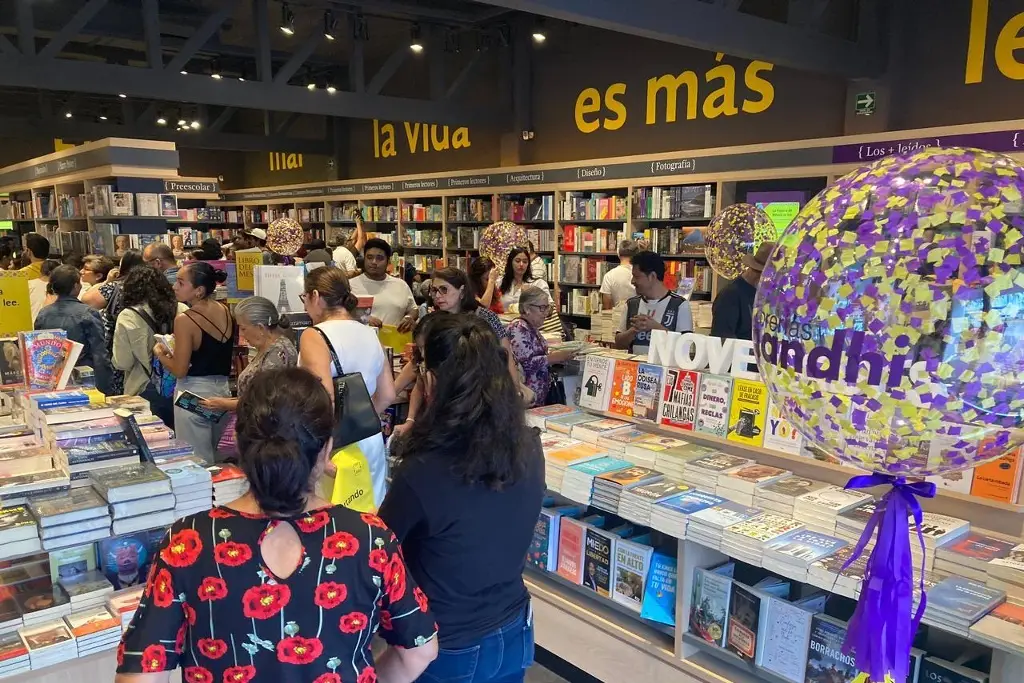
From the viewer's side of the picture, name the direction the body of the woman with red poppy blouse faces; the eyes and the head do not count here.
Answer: away from the camera

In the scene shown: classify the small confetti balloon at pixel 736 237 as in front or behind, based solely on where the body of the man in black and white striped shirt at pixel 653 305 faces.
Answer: behind

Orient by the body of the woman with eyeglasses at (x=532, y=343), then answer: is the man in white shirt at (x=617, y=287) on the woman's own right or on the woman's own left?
on the woman's own left

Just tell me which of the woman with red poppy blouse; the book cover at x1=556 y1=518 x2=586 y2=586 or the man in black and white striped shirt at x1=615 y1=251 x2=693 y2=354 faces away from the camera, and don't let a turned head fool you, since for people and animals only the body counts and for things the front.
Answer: the woman with red poppy blouse

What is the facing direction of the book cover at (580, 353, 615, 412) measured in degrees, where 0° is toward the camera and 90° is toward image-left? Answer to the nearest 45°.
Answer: approximately 45°

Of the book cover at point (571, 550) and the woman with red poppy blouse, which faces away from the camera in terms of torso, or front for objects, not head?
the woman with red poppy blouse

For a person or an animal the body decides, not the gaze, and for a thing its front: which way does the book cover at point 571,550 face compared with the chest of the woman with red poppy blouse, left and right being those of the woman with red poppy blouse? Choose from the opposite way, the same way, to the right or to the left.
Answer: to the left

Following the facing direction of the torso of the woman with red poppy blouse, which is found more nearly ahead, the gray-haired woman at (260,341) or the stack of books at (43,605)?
the gray-haired woman

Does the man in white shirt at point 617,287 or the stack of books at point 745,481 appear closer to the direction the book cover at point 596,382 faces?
the stack of books

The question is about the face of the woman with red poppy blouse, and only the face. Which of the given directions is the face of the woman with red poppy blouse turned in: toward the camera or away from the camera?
away from the camera

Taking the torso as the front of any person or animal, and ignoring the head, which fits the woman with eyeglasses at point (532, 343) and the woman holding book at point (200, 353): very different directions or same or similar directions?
very different directions

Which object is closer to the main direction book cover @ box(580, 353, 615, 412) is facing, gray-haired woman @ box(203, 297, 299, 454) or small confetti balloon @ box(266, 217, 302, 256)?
the gray-haired woman

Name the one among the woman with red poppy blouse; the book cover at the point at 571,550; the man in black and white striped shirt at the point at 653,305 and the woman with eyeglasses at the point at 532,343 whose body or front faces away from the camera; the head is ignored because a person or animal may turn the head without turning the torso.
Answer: the woman with red poppy blouse
